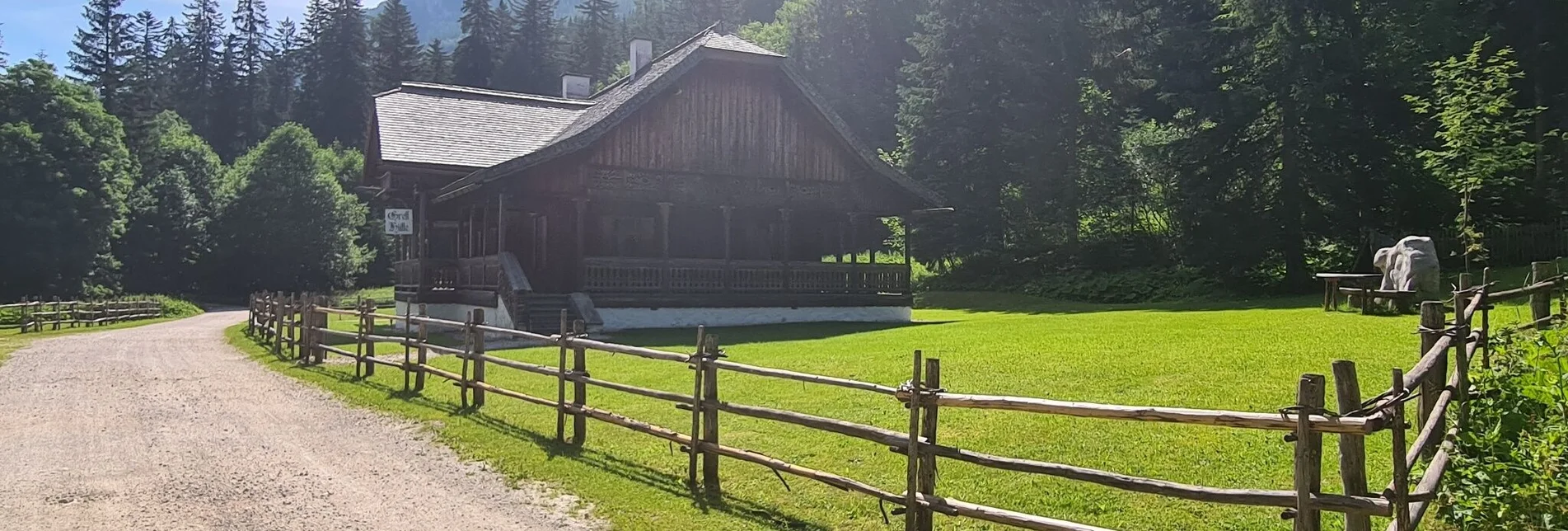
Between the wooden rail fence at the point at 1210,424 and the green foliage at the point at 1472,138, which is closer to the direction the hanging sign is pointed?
the wooden rail fence

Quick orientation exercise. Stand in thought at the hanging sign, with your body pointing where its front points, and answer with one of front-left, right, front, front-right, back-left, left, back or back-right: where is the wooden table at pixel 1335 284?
front-left

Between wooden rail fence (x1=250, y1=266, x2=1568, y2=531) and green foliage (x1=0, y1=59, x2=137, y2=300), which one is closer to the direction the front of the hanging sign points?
the wooden rail fence

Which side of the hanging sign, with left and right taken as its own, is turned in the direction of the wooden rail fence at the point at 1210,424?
front

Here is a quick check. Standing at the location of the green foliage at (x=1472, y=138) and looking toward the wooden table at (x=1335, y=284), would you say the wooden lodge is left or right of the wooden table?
right

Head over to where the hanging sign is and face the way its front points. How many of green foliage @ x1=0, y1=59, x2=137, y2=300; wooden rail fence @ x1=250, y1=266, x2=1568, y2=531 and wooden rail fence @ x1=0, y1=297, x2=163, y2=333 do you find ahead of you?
1

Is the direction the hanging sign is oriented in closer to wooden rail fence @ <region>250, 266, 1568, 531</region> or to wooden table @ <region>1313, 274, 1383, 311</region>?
the wooden rail fence

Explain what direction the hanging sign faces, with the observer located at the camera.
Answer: facing the viewer

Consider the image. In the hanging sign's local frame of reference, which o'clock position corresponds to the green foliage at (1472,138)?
The green foliage is roughly at 10 o'clock from the hanging sign.

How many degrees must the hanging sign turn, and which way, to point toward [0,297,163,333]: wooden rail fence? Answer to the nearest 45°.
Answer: approximately 135° to its right
